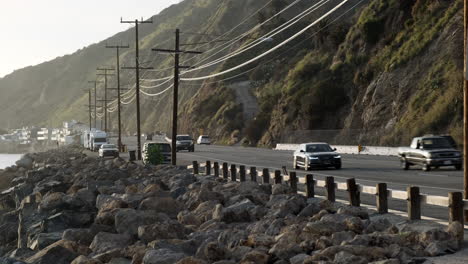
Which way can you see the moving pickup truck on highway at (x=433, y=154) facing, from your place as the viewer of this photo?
facing the viewer and to the right of the viewer

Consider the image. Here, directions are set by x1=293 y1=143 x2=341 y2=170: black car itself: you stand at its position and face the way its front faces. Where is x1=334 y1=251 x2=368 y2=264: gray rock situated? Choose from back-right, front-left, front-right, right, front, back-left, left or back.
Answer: front-right

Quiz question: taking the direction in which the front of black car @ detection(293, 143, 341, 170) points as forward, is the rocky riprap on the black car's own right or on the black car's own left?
on the black car's own right

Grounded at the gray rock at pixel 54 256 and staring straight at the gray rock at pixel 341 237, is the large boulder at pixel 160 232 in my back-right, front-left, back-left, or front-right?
front-left

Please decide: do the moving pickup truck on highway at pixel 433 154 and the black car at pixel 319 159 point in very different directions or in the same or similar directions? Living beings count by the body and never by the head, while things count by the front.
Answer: same or similar directions

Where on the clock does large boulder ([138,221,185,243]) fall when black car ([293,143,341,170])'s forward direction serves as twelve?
The large boulder is roughly at 2 o'clock from the black car.

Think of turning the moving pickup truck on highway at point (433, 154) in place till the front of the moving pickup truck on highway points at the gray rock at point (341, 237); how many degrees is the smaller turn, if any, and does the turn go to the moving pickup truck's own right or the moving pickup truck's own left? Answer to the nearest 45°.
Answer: approximately 45° to the moving pickup truck's own right

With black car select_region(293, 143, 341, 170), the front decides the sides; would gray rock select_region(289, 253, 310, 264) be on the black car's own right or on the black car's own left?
on the black car's own right

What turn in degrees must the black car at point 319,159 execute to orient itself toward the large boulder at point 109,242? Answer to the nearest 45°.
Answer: approximately 45° to its right

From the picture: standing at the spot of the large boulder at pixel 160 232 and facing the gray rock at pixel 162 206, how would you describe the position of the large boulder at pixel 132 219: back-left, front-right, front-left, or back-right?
front-left

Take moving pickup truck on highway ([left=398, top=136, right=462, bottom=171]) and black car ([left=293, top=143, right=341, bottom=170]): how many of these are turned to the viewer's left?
0

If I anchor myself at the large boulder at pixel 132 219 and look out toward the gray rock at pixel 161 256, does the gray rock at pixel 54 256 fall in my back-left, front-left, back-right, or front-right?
front-right
